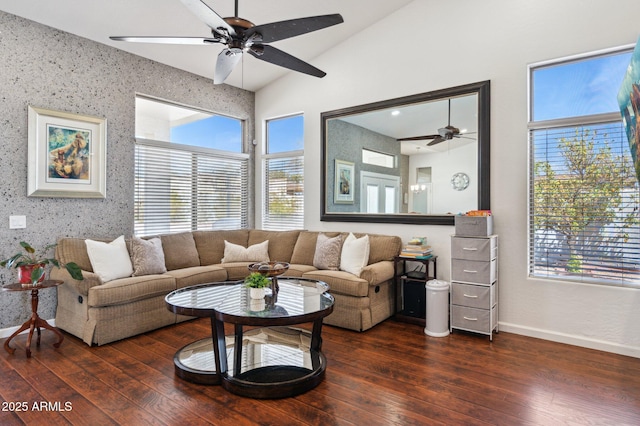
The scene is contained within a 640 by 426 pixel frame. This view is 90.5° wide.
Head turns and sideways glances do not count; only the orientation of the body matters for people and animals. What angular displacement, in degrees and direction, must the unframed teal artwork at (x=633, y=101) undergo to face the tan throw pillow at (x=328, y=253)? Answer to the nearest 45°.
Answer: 0° — it already faces it

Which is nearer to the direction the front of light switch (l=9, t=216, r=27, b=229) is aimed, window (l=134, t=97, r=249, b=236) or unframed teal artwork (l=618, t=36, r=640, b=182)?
the unframed teal artwork

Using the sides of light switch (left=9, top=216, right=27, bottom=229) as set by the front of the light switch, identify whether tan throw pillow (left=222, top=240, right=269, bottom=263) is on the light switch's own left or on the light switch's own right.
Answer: on the light switch's own left

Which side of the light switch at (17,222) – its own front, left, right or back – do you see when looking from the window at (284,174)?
left

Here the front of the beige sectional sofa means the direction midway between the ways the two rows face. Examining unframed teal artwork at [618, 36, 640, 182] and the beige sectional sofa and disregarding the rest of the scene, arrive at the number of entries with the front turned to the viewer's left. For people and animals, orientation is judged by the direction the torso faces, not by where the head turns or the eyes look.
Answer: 1

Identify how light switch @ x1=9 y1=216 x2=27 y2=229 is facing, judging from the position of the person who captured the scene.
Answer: facing the viewer

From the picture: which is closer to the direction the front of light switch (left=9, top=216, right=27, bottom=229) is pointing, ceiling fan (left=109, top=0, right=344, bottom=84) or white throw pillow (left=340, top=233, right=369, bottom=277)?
the ceiling fan

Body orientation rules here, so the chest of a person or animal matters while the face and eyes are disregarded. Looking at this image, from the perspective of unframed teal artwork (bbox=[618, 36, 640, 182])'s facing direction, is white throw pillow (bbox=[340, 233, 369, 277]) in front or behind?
in front

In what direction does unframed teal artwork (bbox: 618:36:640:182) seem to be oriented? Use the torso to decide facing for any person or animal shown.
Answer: to the viewer's left

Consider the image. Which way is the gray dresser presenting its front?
toward the camera

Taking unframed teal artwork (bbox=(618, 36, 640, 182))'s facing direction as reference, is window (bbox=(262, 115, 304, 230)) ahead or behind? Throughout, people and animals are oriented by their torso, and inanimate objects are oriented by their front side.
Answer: ahead

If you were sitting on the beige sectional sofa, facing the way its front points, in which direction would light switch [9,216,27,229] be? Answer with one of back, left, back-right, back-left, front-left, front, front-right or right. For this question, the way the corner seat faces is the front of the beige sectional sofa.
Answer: right

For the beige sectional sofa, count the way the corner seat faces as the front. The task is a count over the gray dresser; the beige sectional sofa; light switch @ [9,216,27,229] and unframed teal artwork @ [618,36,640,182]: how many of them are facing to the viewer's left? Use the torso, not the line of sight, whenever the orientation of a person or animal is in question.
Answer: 1
